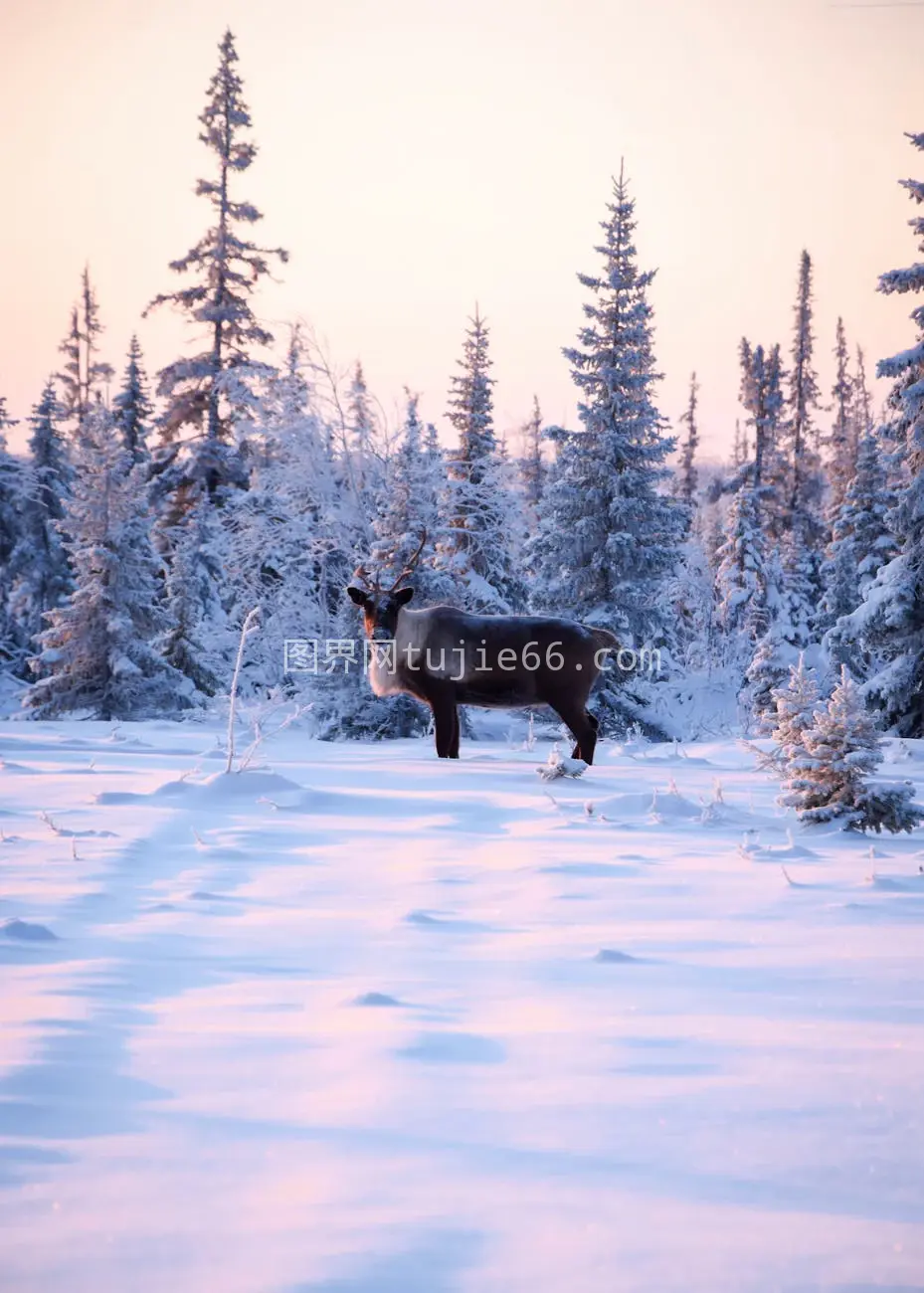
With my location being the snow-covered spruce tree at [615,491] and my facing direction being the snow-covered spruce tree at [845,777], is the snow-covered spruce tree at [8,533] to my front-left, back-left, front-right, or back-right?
back-right

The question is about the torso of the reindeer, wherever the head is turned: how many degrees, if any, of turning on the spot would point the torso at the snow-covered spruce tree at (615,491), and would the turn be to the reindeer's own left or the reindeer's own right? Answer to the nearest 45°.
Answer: approximately 90° to the reindeer's own right

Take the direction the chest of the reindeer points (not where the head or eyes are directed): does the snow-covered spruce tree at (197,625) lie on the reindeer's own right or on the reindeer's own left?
on the reindeer's own right

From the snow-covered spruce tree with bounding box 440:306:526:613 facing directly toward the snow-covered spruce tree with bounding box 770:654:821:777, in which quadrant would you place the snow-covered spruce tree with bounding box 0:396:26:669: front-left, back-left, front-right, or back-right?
back-right

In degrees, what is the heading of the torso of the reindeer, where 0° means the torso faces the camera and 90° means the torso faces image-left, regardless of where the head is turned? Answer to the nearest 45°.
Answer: approximately 90°

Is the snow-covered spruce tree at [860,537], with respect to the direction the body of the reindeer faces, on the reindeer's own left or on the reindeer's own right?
on the reindeer's own right

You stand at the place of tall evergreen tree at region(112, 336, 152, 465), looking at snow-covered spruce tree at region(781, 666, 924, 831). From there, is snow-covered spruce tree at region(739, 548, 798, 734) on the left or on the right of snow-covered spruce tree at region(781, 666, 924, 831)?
left

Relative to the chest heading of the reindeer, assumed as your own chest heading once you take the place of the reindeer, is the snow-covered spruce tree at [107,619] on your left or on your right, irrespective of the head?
on your right

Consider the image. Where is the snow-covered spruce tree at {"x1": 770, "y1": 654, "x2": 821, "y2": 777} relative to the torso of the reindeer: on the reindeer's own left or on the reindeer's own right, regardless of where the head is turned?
on the reindeer's own left

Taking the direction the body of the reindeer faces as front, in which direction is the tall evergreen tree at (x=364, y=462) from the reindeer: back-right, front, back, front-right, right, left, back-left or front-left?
right
